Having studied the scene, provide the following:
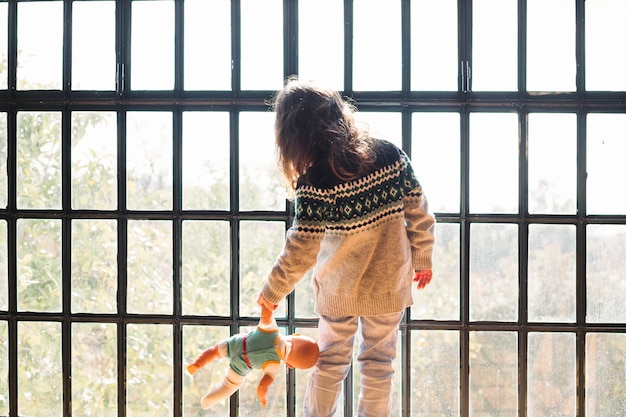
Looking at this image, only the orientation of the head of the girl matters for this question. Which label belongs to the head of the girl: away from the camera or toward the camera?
away from the camera

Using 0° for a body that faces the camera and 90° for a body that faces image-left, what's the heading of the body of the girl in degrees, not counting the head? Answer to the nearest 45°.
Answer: approximately 180°
